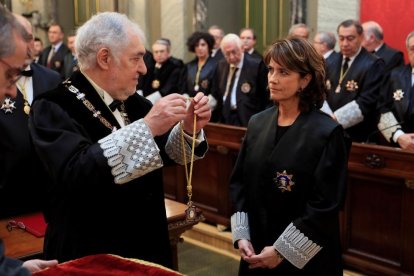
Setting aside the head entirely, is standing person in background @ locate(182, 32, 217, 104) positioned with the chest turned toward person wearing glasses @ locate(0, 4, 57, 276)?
yes

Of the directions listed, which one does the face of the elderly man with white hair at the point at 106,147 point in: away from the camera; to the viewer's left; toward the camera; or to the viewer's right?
to the viewer's right

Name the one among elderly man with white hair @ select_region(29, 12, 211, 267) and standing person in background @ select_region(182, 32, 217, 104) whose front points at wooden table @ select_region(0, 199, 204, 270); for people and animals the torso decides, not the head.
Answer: the standing person in background

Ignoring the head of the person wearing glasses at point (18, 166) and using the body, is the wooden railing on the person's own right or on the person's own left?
on the person's own left

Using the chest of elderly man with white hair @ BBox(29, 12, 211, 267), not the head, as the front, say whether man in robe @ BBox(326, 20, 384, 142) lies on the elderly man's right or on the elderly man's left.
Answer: on the elderly man's left

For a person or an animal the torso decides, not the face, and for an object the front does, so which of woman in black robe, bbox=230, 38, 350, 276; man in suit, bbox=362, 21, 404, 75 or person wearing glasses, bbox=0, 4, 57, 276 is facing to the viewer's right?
the person wearing glasses

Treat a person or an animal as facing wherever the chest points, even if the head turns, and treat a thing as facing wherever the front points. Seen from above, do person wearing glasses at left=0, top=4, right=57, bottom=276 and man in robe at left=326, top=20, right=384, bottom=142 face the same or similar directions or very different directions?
very different directions

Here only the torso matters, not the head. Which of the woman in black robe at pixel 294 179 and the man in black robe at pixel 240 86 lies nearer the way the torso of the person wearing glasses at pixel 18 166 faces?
the woman in black robe

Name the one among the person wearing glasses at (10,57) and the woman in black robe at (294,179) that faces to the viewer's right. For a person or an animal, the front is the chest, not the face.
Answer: the person wearing glasses
